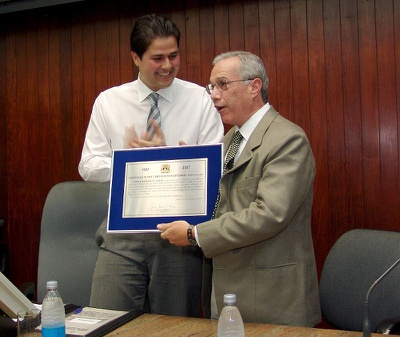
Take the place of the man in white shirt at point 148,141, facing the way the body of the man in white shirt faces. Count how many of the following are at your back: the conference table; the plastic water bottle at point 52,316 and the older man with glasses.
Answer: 0

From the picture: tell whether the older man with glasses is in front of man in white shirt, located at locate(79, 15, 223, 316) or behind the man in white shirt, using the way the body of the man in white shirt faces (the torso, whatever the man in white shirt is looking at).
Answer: in front

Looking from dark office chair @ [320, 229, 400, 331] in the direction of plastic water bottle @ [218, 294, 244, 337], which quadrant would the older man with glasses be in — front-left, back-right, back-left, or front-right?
front-right

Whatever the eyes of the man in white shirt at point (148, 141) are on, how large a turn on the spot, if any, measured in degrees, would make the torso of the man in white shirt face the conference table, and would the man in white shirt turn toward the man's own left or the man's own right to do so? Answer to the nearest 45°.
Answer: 0° — they already face it

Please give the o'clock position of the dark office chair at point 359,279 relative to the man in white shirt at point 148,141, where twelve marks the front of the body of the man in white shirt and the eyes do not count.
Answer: The dark office chair is roughly at 10 o'clock from the man in white shirt.

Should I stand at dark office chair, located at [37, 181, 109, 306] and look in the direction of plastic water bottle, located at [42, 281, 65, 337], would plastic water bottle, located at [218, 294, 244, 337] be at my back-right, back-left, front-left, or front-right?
front-left

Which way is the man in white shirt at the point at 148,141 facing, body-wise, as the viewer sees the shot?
toward the camera

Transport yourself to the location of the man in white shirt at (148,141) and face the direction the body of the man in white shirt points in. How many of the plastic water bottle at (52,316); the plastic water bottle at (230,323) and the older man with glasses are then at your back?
0

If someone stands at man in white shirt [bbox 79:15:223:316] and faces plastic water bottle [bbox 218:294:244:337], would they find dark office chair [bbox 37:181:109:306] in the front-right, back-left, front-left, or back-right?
back-right

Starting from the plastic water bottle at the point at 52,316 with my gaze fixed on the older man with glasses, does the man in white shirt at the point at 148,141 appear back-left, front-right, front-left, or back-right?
front-left

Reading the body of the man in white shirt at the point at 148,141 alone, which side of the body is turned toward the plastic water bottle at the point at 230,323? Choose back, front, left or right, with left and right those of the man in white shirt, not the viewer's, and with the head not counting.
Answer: front

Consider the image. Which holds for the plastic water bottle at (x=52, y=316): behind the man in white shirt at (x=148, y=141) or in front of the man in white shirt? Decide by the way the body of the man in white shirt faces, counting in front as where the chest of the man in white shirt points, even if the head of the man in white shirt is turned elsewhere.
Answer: in front

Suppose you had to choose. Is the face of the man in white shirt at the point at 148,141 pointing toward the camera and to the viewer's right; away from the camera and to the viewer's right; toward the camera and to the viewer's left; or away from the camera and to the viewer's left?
toward the camera and to the viewer's right

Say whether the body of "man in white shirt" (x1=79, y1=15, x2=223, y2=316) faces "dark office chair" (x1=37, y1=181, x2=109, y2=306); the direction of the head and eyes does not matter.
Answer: no
